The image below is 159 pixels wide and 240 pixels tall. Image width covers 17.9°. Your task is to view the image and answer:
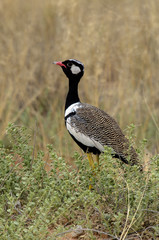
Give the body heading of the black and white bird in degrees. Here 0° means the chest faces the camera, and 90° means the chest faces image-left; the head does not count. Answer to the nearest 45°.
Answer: approximately 90°
